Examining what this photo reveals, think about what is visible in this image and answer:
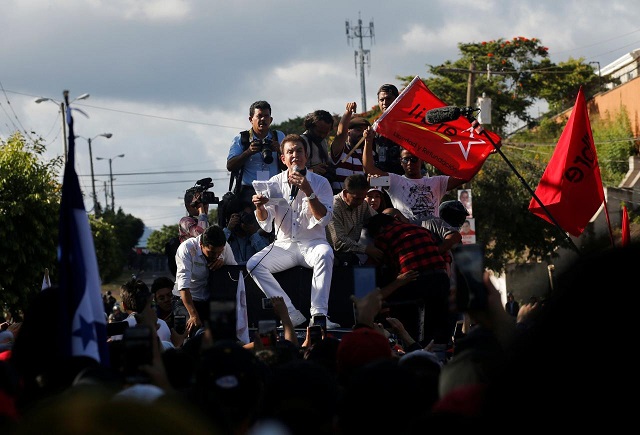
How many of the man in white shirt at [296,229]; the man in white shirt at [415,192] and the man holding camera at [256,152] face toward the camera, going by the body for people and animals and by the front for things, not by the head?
3

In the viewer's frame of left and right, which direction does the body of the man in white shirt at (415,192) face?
facing the viewer

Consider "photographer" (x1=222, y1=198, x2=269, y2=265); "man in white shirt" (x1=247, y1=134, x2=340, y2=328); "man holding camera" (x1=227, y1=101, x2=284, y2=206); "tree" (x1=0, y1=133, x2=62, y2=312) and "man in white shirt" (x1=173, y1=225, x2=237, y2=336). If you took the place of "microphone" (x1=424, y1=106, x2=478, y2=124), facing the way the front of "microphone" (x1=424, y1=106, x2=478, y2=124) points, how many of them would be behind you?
0

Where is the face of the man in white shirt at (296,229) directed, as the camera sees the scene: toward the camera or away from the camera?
toward the camera

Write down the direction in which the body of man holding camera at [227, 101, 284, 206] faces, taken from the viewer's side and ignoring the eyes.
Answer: toward the camera

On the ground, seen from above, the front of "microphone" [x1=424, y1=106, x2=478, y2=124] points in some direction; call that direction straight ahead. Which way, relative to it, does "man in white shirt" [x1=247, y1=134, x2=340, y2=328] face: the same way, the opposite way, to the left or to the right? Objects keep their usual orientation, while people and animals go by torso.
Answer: to the left

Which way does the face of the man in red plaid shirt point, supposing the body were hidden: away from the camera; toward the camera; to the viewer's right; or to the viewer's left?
away from the camera

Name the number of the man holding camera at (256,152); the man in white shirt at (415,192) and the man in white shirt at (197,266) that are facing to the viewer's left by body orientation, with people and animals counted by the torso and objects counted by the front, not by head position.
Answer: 0

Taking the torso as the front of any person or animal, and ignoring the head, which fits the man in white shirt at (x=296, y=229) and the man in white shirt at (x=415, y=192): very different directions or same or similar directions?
same or similar directions

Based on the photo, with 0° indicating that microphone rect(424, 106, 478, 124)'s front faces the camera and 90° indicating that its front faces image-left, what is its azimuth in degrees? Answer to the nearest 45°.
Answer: approximately 90°

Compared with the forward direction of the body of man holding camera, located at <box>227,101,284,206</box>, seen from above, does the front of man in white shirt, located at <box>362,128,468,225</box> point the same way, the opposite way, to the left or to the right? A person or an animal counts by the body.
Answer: the same way

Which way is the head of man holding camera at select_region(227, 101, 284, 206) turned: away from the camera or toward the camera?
toward the camera
